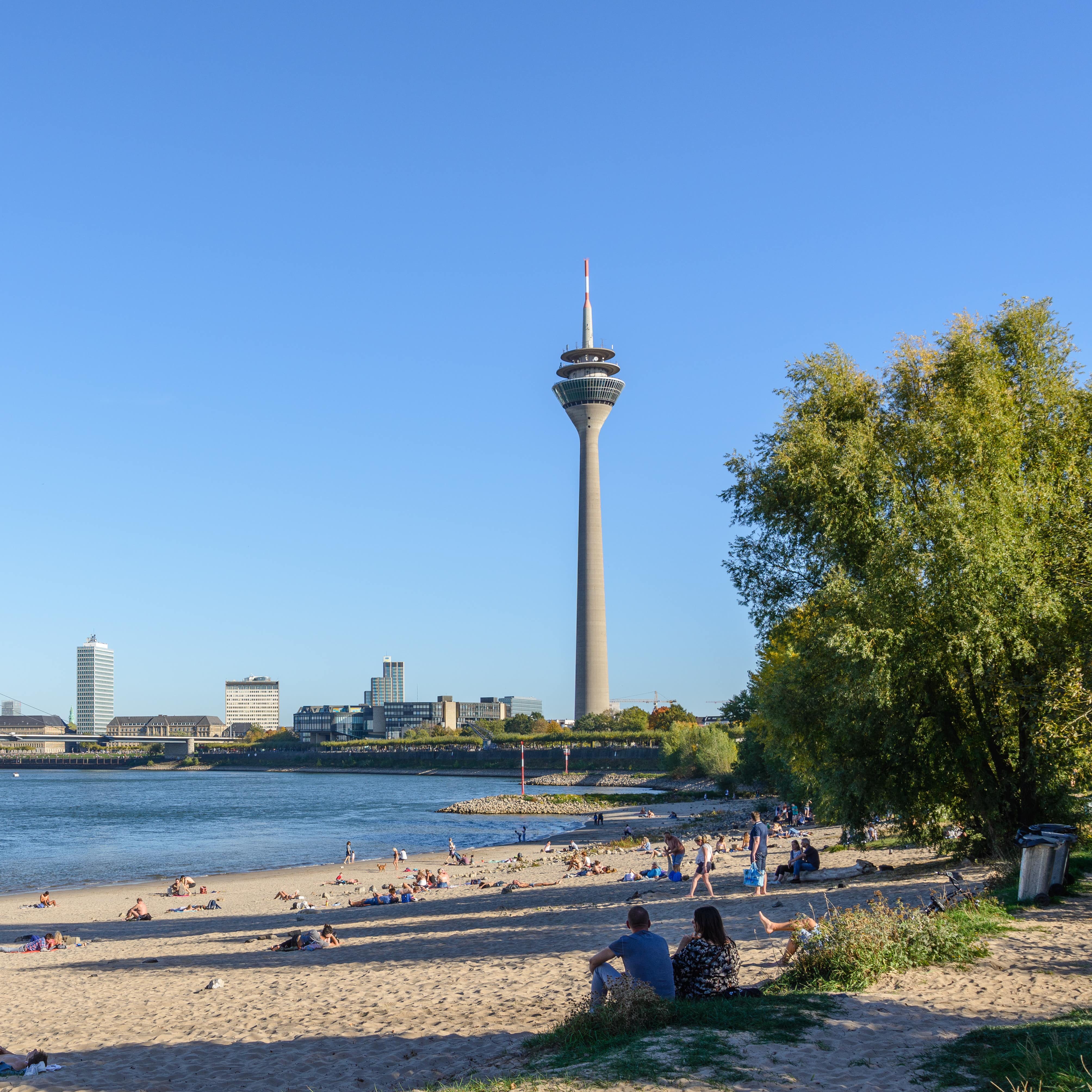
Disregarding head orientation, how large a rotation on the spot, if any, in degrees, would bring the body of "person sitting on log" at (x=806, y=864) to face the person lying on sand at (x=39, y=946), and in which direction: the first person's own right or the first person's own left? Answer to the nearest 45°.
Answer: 0° — they already face them

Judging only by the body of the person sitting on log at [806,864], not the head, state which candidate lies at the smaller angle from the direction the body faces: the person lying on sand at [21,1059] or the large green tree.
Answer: the person lying on sand

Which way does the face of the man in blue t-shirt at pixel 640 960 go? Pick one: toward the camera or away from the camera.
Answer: away from the camera

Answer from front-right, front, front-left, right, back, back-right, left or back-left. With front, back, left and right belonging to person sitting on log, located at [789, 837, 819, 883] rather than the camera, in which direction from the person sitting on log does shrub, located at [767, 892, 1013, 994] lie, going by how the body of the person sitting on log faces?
left

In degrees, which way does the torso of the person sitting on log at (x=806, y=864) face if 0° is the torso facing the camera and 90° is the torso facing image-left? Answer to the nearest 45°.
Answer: approximately 90°
